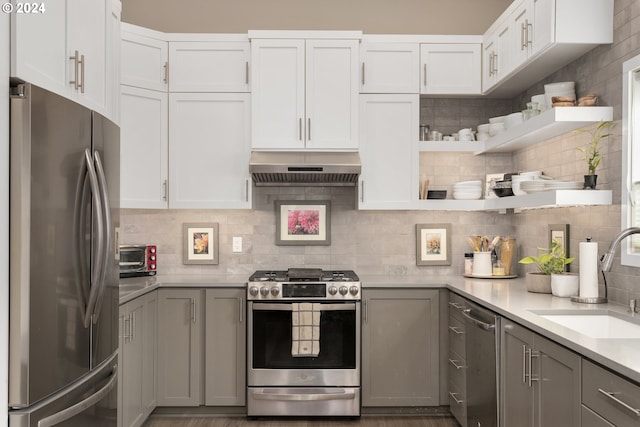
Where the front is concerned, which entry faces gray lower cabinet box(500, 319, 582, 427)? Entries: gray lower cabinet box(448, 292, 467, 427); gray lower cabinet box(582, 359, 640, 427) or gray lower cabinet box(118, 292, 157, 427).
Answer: gray lower cabinet box(118, 292, 157, 427)

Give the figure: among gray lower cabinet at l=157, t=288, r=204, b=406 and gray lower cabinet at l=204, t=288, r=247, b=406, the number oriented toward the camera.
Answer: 2

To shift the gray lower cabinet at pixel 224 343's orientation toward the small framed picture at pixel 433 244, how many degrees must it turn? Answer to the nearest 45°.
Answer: approximately 90° to its left

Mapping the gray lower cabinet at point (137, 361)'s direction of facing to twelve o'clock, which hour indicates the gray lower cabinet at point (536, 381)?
the gray lower cabinet at point (536, 381) is roughly at 12 o'clock from the gray lower cabinet at point (137, 361).

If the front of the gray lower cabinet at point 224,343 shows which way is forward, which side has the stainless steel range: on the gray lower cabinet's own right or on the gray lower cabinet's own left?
on the gray lower cabinet's own left

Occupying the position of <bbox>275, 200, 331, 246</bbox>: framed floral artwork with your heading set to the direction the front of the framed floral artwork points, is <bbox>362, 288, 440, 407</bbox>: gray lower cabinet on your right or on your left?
on your left
